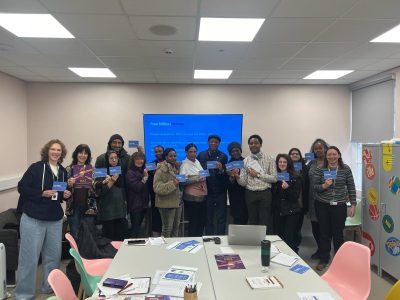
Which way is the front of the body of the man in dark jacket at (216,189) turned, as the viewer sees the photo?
toward the camera

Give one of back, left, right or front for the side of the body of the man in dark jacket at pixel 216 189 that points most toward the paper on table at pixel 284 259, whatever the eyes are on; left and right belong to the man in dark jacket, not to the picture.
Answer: front

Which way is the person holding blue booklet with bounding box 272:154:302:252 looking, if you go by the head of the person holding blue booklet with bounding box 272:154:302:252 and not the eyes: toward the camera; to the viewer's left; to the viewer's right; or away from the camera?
toward the camera

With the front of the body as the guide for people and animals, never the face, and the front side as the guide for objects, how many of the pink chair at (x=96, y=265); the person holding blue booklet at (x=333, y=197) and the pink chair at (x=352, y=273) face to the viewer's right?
1

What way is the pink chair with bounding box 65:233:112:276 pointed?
to the viewer's right

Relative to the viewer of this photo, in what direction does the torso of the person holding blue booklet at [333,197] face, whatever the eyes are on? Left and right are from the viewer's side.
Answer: facing the viewer

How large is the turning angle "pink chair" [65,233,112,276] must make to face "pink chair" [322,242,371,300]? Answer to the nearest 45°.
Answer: approximately 45° to its right

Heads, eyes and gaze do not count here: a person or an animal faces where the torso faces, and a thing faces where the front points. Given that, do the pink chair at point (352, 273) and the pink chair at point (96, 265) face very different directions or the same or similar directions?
very different directions

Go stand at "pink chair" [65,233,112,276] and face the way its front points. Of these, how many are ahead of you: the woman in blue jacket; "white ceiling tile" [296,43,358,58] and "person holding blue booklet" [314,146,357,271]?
2

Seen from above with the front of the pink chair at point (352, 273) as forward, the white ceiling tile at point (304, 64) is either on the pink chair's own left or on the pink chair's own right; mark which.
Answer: on the pink chair's own right

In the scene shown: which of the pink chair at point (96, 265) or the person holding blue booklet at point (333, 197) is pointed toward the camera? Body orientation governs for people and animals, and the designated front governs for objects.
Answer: the person holding blue booklet

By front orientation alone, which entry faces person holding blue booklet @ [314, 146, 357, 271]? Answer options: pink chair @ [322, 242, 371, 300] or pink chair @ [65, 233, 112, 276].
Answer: pink chair @ [65, 233, 112, 276]

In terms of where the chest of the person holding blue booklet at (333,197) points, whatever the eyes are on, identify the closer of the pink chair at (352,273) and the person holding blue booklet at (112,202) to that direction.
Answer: the pink chair

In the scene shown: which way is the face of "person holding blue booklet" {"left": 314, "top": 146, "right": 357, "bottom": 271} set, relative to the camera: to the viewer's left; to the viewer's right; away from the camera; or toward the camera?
toward the camera
